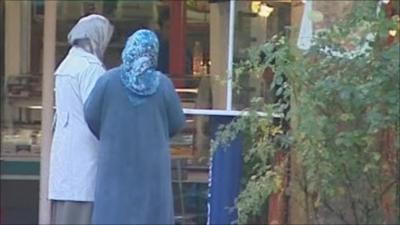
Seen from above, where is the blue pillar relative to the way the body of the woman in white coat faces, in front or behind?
in front

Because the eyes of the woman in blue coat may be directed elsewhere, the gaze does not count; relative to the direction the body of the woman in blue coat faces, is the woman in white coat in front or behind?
in front

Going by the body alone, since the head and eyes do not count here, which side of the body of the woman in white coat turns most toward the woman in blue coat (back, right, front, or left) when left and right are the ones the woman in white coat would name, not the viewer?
right

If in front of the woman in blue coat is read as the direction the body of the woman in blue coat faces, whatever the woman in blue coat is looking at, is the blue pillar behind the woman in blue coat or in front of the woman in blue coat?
in front

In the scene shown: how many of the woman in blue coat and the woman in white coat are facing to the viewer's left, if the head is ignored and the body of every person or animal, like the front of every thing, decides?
0

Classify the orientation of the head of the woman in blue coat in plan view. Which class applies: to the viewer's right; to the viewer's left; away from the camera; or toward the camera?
away from the camera

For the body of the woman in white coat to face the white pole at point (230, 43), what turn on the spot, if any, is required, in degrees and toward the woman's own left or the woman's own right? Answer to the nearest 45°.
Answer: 0° — they already face it

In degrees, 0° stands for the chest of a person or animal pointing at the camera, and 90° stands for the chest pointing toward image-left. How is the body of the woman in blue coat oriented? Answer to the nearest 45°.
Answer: approximately 180°

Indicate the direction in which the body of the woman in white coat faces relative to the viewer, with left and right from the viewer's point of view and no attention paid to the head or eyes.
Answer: facing away from the viewer and to the right of the viewer
